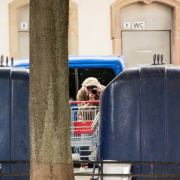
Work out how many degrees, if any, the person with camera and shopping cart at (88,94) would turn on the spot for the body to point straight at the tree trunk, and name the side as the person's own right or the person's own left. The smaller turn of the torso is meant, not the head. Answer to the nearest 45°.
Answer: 0° — they already face it

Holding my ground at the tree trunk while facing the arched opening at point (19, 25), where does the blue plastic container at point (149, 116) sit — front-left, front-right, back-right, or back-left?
front-right

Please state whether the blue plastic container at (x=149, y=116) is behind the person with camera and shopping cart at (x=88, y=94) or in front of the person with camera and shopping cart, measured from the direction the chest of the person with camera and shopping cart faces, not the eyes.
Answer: in front

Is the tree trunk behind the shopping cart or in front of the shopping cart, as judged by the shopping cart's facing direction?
in front

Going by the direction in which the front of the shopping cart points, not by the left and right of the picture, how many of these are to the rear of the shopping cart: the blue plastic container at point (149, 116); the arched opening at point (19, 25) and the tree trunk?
1

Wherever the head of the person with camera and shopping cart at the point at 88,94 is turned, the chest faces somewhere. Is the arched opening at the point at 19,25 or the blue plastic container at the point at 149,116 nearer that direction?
the blue plastic container

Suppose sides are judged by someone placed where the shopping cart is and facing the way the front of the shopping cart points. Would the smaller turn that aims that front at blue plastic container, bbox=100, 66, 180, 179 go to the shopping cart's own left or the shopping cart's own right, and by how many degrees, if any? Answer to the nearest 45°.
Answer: approximately 45° to the shopping cart's own left

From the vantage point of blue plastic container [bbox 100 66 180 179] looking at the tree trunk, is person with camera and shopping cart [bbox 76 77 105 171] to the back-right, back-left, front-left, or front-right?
back-right

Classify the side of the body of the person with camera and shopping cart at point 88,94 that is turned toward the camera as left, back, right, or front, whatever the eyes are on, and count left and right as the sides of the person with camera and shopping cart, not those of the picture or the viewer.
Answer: front

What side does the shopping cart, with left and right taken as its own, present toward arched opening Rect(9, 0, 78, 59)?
back

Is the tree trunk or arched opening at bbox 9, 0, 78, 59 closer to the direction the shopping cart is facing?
the tree trunk

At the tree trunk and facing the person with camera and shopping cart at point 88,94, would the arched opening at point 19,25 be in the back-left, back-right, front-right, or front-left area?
front-left
